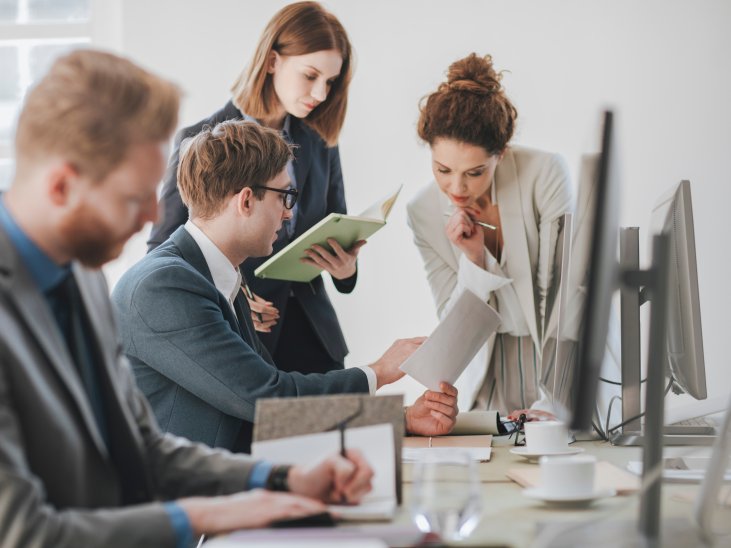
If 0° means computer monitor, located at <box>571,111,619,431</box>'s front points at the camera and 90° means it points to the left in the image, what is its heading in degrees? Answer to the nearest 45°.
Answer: approximately 90°

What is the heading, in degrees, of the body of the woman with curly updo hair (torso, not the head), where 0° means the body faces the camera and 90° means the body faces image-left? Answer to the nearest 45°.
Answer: approximately 45°

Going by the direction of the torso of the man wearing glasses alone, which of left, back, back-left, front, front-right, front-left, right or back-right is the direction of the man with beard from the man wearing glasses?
right

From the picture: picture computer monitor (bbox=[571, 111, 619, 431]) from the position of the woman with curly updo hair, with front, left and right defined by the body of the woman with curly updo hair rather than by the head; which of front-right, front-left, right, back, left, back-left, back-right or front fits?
front-left

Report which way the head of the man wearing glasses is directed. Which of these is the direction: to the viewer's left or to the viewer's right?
to the viewer's right

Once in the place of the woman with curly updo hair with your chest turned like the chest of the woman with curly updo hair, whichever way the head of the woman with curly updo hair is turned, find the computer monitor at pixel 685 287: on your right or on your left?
on your left

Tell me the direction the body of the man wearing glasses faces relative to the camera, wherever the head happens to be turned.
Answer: to the viewer's right
